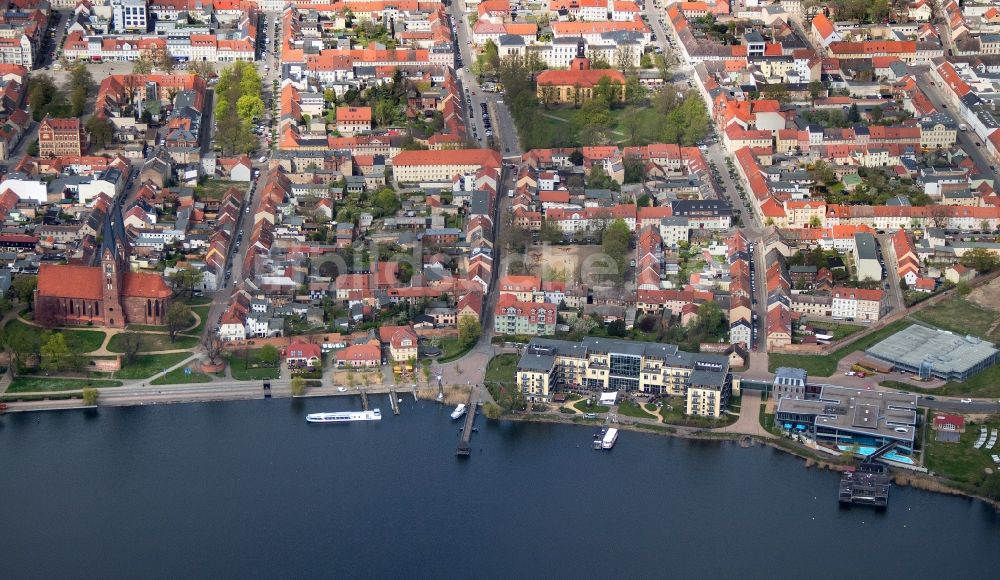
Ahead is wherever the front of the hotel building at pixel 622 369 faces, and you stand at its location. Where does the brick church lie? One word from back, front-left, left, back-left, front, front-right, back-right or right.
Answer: right

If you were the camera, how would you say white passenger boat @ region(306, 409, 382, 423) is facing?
facing to the left of the viewer

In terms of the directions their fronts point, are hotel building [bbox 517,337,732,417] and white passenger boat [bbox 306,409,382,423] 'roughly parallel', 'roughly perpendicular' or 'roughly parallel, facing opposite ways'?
roughly perpendicular

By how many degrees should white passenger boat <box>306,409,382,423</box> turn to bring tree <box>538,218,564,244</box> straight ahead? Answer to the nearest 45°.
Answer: approximately 135° to its right

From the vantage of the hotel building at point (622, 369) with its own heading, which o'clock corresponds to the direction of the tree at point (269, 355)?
The tree is roughly at 3 o'clock from the hotel building.

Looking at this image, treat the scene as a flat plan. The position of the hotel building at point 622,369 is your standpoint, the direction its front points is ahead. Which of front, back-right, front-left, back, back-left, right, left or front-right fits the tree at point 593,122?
back

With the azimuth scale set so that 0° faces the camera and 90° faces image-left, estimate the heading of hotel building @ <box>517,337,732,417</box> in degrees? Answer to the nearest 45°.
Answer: approximately 0°

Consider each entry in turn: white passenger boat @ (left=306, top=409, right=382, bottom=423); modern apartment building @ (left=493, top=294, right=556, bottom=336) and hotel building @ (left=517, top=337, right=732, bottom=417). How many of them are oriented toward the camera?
2

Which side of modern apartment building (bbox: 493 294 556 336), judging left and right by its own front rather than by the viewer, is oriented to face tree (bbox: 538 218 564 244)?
back

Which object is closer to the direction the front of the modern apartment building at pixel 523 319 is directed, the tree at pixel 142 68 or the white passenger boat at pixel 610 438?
the white passenger boat
